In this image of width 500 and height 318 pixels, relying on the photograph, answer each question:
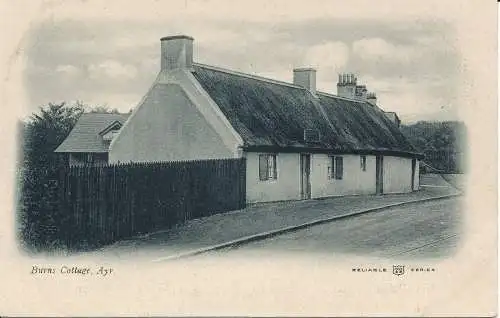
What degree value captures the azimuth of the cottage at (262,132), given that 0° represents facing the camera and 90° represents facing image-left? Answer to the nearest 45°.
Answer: approximately 315°

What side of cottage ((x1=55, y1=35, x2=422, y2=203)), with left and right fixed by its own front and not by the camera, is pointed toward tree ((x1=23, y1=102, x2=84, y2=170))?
right

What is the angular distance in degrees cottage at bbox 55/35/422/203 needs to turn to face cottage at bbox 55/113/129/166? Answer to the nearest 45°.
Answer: approximately 180°
